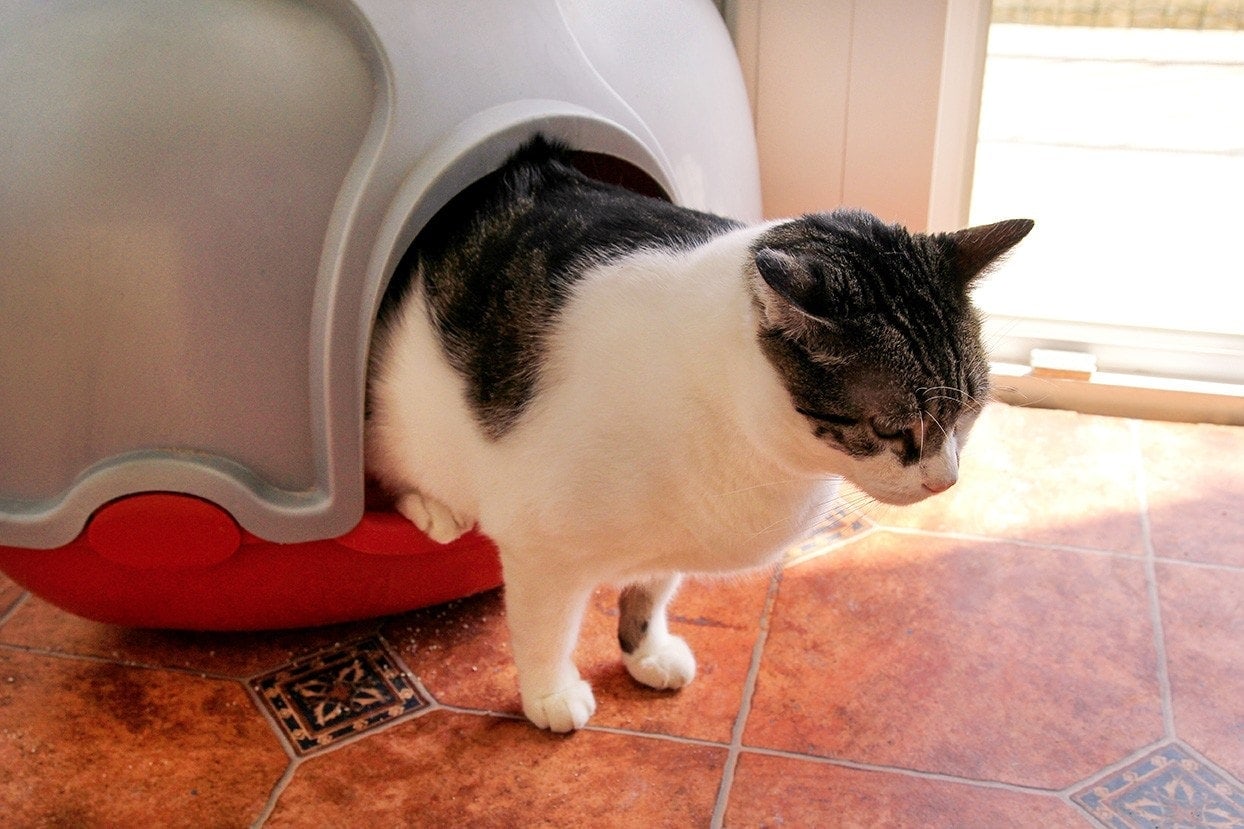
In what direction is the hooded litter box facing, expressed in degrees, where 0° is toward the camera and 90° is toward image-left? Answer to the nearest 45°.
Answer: approximately 315°

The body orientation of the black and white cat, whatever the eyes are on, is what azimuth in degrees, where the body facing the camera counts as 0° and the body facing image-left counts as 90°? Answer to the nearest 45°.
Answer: approximately 315°
